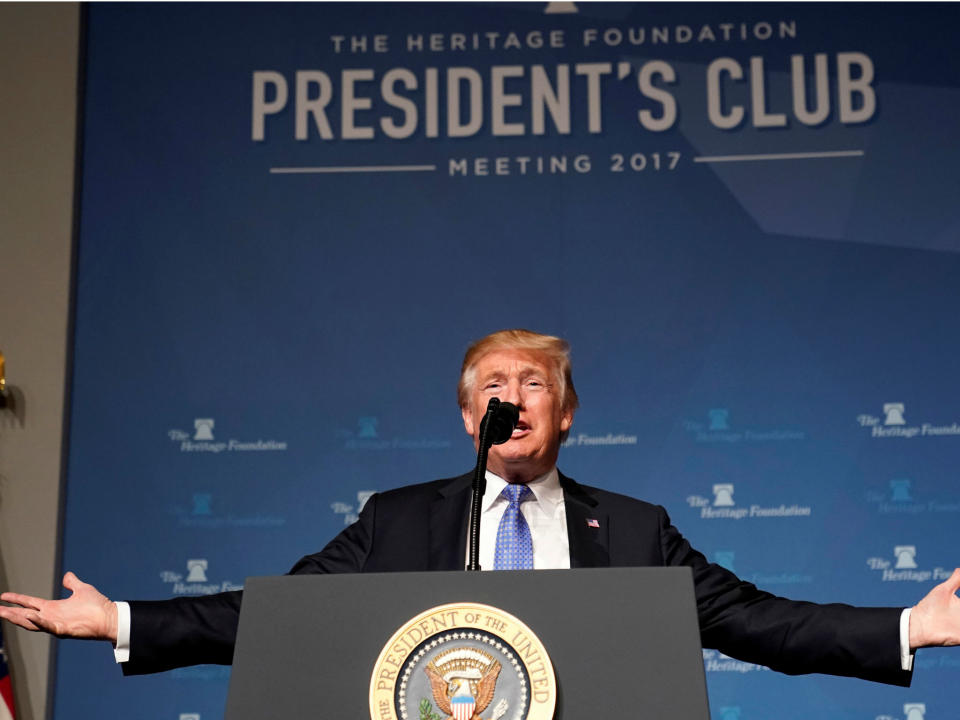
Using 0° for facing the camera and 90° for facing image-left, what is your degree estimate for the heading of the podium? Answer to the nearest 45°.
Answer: approximately 0°

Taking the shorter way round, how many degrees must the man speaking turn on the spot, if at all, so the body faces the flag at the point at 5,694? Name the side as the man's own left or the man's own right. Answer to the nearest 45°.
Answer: approximately 135° to the man's own right

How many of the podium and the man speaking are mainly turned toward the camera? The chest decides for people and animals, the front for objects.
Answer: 2

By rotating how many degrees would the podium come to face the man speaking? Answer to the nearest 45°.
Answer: approximately 180°

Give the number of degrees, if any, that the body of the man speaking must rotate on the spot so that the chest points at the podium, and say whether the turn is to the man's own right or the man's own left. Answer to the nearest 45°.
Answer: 0° — they already face it

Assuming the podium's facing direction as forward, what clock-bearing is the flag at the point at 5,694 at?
The flag is roughly at 5 o'clock from the podium.
